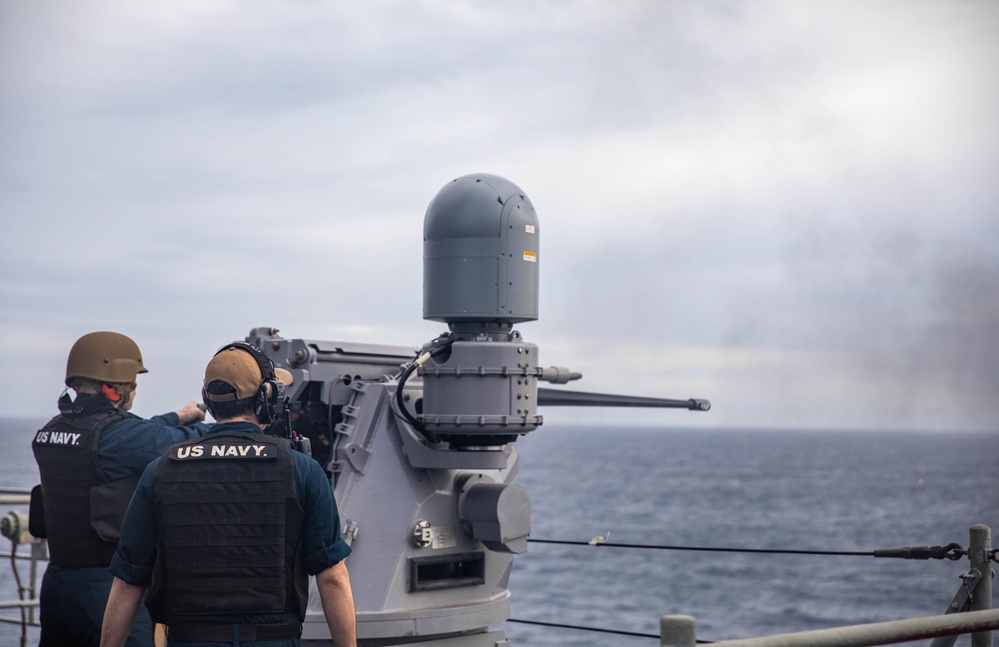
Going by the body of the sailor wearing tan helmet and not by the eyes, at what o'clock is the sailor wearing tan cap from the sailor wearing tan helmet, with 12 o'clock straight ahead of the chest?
The sailor wearing tan cap is roughly at 4 o'clock from the sailor wearing tan helmet.

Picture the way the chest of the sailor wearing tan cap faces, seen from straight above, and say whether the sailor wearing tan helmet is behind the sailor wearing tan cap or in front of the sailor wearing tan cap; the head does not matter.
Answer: in front

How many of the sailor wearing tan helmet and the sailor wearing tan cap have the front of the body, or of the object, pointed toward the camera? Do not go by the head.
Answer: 0

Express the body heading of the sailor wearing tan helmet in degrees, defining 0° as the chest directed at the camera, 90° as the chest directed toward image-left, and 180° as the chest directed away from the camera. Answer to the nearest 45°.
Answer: approximately 225°

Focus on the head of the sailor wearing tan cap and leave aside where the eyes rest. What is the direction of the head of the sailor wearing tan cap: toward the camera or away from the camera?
away from the camera

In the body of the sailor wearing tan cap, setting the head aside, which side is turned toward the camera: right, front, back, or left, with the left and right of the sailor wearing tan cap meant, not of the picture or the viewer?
back
